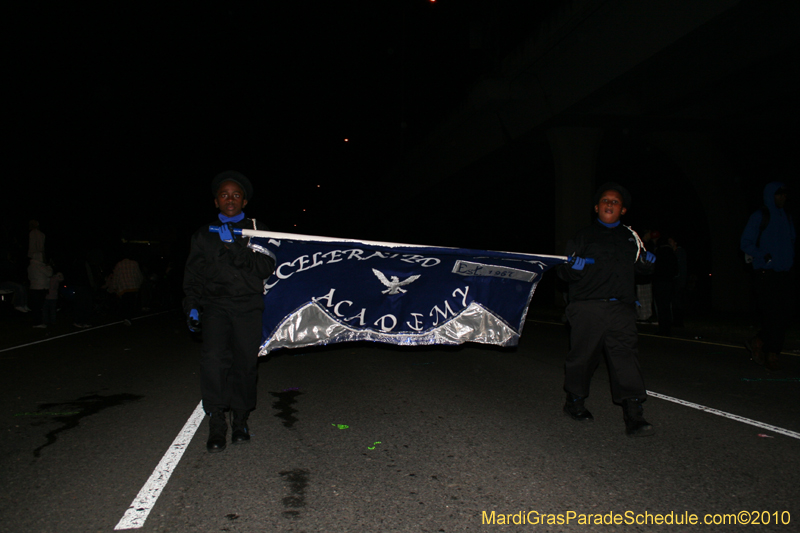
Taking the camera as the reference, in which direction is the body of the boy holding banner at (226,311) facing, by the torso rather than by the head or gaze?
toward the camera

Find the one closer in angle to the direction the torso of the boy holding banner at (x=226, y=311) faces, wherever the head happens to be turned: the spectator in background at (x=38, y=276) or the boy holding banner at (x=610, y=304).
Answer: the boy holding banner
